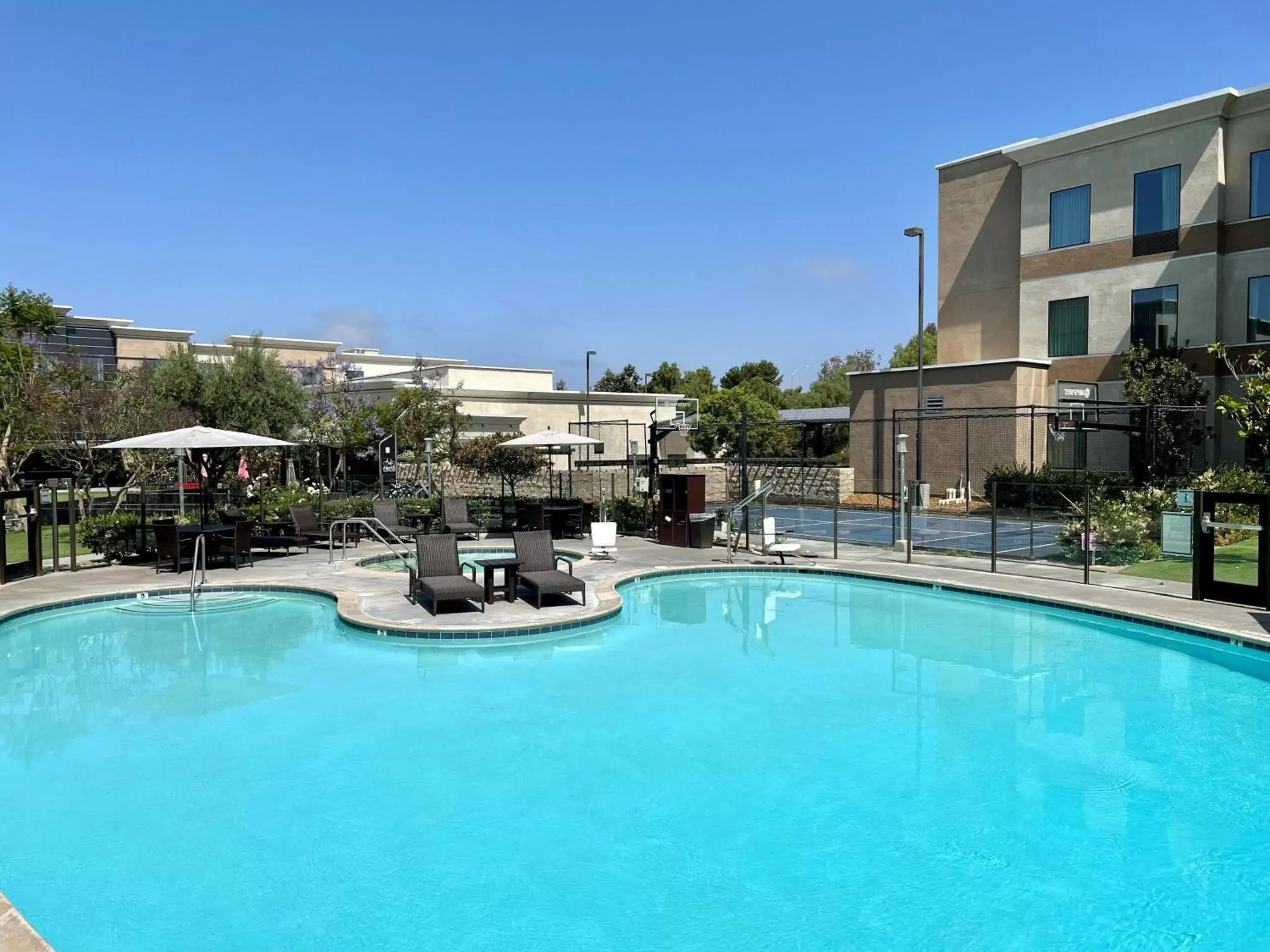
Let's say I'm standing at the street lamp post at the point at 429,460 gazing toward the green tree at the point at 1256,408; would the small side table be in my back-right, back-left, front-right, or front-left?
front-right

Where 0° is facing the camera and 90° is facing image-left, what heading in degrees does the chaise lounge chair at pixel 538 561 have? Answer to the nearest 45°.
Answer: approximately 315°

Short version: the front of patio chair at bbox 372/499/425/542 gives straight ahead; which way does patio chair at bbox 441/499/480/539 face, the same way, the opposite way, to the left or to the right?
the same way

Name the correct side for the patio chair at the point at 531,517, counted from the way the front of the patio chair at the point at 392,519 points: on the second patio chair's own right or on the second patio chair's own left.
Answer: on the second patio chair's own left

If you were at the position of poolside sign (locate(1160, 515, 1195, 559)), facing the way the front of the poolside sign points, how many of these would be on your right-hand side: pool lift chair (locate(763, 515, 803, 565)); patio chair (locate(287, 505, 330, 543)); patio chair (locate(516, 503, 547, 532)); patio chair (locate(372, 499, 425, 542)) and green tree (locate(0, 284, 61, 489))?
5

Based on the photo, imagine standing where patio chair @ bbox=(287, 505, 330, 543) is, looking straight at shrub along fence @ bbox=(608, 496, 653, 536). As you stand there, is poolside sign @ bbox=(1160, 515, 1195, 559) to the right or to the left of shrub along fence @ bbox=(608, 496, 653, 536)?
right

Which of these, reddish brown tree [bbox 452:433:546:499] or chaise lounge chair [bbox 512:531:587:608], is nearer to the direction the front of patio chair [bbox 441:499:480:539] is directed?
the chaise lounge chair

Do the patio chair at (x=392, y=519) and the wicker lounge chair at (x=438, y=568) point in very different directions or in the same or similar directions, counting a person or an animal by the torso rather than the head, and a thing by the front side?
same or similar directions

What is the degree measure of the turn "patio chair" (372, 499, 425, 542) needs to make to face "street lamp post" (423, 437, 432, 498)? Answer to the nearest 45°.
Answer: approximately 135° to its left

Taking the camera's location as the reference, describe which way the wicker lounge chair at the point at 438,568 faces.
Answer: facing the viewer and to the right of the viewer

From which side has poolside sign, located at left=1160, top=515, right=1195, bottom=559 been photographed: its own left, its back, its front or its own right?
front

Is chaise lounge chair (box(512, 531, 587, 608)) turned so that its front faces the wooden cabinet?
no

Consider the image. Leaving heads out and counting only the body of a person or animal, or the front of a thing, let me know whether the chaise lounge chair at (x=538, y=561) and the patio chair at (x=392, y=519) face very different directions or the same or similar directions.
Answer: same or similar directions
